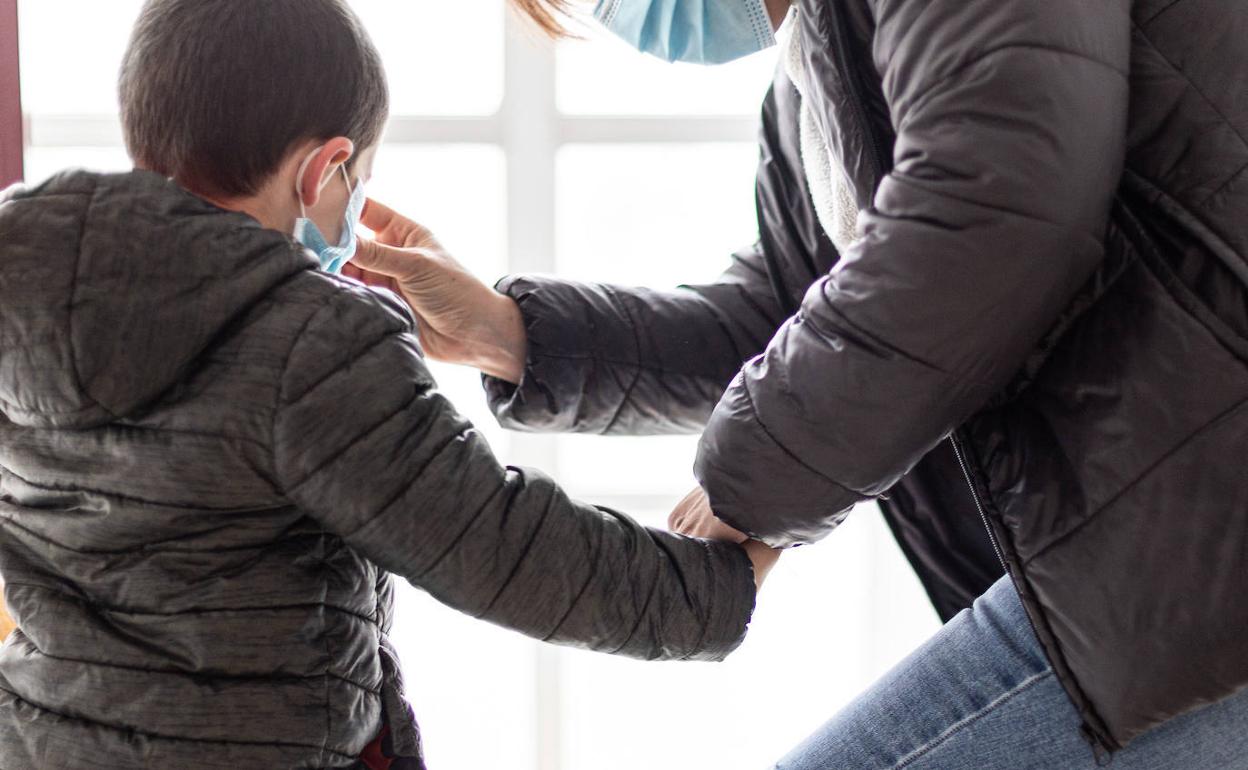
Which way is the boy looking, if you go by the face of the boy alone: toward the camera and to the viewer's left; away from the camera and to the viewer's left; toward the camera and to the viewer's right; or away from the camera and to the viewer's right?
away from the camera and to the viewer's right

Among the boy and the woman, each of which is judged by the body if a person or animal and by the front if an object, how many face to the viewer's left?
1

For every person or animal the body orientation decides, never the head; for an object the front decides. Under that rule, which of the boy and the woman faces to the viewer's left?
the woman

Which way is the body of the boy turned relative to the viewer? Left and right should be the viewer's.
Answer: facing away from the viewer and to the right of the viewer

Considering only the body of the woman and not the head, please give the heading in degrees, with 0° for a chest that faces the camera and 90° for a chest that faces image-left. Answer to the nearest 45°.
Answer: approximately 90°
